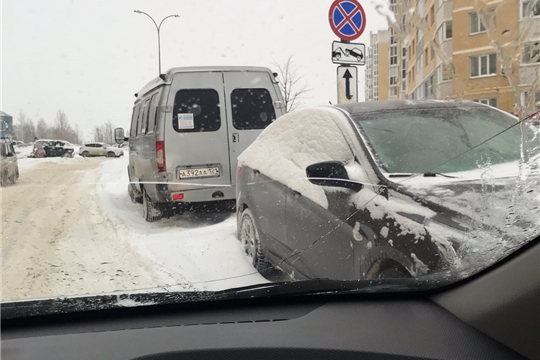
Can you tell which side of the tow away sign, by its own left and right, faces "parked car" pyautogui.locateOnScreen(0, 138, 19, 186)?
right

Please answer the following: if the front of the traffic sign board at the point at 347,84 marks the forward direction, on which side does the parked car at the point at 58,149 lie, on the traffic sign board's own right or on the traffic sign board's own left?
on the traffic sign board's own right

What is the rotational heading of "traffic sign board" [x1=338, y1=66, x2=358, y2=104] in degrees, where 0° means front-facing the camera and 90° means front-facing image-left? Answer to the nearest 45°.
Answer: approximately 0°

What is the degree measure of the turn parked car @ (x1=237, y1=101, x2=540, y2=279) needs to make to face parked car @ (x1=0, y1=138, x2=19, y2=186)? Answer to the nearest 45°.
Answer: approximately 135° to its right

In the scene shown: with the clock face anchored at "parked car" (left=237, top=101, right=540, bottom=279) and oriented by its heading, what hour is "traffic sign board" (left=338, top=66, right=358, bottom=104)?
The traffic sign board is roughly at 7 o'clock from the parked car.

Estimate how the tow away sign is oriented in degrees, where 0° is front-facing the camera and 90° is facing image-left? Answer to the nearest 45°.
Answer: approximately 0°

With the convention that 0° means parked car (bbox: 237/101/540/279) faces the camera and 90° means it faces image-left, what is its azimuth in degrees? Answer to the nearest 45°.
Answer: approximately 315°

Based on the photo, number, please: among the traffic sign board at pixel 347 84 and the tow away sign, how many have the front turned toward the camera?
2

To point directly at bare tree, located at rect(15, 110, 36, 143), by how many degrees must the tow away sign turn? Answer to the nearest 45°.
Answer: approximately 90° to its right

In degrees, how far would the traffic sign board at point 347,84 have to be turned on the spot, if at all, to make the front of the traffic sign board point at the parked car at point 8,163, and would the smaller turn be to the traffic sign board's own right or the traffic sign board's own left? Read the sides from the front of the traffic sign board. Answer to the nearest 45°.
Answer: approximately 90° to the traffic sign board's own right

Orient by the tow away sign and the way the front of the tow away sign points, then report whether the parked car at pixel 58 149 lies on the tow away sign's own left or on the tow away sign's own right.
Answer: on the tow away sign's own right
